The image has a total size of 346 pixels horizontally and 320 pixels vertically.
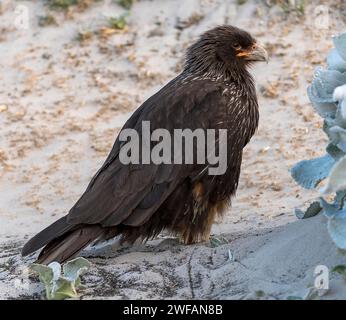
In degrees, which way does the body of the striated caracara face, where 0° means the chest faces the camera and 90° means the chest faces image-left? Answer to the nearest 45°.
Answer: approximately 270°

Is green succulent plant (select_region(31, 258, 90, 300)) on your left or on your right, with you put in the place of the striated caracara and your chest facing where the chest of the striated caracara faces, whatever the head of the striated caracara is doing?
on your right

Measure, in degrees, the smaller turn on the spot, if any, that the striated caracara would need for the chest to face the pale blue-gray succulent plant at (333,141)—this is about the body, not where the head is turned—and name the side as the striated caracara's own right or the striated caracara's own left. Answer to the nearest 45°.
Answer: approximately 45° to the striated caracara's own right

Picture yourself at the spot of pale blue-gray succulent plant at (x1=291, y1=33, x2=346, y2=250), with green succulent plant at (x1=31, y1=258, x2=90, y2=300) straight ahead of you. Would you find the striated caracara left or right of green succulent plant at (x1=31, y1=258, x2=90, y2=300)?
right
